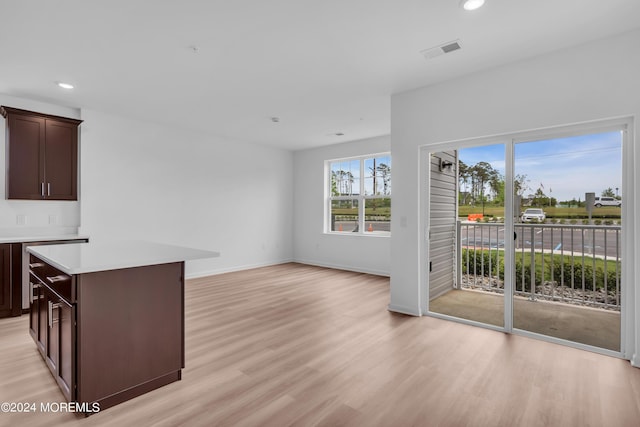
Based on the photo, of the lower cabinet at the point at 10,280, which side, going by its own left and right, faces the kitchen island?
front

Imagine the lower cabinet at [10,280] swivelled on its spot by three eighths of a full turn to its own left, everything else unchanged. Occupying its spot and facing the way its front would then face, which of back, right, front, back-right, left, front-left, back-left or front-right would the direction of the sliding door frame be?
right

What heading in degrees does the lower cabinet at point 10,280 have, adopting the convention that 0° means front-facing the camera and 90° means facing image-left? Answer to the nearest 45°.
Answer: approximately 0°

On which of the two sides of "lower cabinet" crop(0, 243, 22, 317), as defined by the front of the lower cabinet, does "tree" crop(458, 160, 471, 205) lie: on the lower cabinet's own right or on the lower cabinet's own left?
on the lower cabinet's own left

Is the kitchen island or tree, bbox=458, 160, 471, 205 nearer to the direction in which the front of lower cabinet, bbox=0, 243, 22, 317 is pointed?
the kitchen island

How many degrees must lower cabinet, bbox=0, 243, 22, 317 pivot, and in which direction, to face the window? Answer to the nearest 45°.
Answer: approximately 90° to its left
